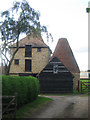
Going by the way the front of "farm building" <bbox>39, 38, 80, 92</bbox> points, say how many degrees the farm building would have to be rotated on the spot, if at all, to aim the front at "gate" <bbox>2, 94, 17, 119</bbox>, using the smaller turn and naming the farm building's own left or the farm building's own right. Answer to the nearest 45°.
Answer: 0° — it already faces it

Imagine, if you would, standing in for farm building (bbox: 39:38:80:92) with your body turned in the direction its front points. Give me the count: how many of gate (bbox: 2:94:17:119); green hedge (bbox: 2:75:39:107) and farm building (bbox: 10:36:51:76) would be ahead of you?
2

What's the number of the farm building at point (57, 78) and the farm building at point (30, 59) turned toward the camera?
2

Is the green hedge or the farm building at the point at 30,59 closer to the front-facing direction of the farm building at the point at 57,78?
the green hedge

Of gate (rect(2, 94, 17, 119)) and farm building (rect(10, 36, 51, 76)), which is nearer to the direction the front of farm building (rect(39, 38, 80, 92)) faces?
the gate

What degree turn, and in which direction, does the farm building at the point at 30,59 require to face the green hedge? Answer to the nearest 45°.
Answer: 0° — it already faces it

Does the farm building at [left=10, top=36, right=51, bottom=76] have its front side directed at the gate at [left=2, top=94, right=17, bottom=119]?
yes

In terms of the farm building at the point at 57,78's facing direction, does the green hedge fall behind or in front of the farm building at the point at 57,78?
in front

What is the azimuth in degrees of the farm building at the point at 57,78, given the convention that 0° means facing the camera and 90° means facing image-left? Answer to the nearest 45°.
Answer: approximately 0°
